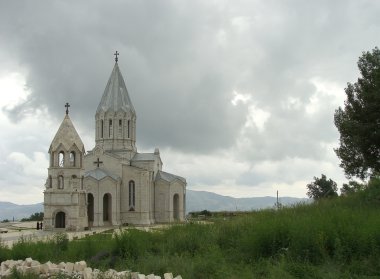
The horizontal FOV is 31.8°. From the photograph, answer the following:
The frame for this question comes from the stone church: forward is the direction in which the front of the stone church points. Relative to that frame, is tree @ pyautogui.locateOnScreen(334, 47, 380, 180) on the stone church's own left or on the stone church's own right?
on the stone church's own left

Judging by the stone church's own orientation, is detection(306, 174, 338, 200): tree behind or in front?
behind

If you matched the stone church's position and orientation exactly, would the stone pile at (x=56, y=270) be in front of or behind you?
in front

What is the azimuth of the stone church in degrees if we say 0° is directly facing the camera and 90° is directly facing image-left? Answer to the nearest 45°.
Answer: approximately 45°

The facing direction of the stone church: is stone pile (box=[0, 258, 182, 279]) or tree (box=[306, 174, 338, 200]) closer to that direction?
the stone pile
